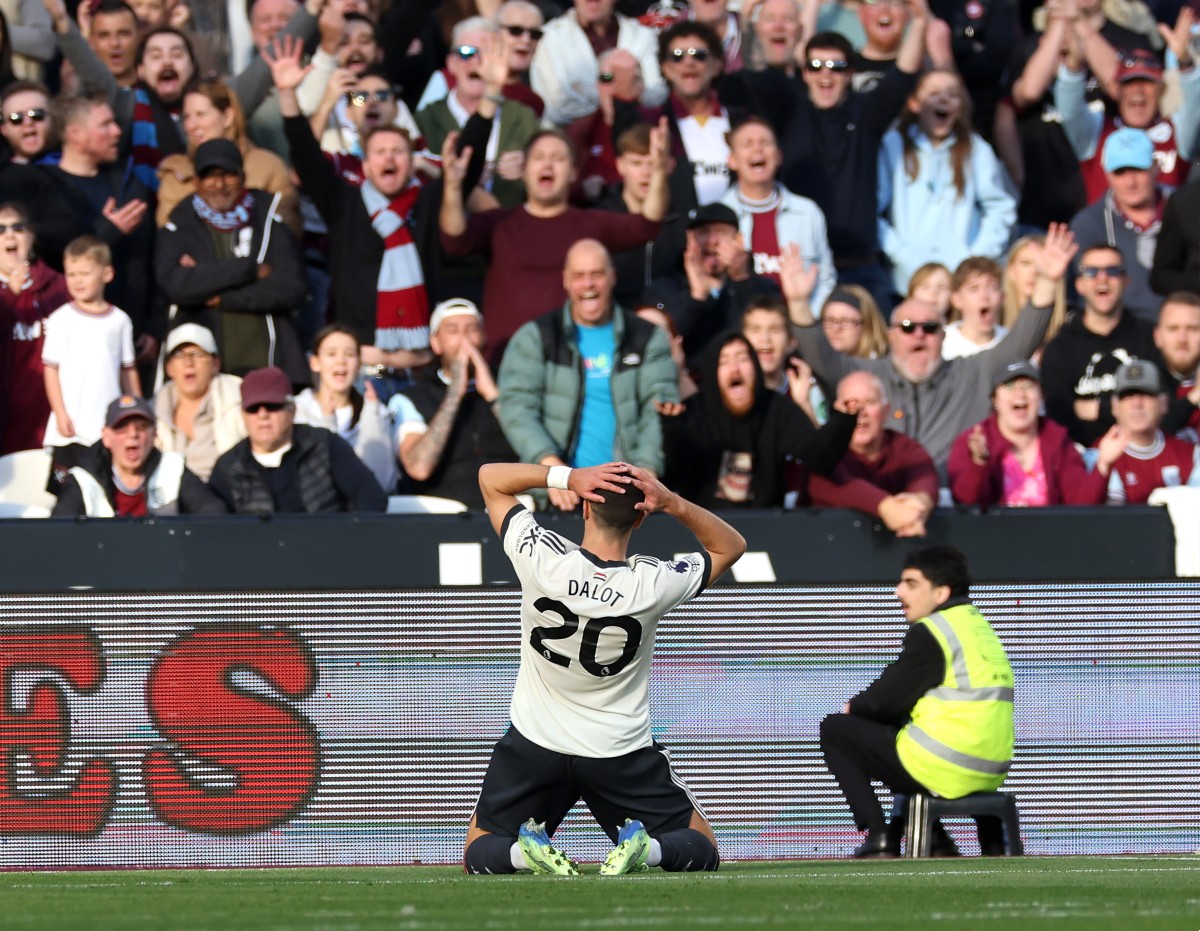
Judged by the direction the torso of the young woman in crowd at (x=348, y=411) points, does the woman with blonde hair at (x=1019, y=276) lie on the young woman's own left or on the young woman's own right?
on the young woman's own left

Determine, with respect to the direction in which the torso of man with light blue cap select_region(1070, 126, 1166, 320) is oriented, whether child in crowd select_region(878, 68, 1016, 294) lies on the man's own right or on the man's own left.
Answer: on the man's own right

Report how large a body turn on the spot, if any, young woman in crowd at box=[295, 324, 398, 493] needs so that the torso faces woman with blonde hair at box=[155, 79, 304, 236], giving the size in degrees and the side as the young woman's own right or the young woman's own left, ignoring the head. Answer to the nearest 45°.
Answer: approximately 180°

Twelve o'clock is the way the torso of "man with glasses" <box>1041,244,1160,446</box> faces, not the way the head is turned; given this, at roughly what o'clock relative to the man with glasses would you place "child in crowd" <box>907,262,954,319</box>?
The child in crowd is roughly at 4 o'clock from the man with glasses.

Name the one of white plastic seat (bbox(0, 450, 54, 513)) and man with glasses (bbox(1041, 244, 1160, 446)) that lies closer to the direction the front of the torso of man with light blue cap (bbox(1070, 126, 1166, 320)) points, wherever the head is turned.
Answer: the man with glasses

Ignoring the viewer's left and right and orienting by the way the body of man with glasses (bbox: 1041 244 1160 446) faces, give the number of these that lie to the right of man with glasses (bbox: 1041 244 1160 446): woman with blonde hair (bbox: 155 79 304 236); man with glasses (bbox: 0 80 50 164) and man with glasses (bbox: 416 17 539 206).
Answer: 3

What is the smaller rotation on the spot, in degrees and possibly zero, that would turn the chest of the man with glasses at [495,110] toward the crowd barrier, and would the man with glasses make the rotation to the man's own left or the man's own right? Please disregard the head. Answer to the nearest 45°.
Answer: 0° — they already face it

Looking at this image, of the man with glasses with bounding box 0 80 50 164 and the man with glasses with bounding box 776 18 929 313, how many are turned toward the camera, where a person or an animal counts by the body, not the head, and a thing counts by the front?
2
